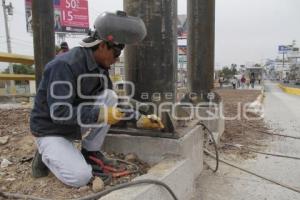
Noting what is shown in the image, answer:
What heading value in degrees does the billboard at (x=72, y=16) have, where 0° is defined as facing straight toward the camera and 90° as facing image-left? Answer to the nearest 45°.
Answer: approximately 0°

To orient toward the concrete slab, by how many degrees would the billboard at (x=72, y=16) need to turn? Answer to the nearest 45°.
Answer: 0° — it already faces it

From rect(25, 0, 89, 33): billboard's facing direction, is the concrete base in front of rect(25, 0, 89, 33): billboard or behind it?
in front

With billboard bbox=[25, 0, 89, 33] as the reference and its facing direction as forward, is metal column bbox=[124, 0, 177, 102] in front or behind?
in front

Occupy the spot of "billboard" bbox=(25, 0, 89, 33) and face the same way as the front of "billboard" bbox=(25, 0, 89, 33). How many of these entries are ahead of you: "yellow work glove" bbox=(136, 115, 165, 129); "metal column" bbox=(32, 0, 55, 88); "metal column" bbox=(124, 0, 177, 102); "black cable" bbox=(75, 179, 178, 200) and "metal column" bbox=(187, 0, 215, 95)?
5

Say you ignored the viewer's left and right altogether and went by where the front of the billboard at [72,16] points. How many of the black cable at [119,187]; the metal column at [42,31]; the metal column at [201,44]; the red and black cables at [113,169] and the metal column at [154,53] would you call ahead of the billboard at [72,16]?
5

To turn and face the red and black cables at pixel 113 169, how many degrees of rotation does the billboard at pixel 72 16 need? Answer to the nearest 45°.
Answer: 0° — it already faces it

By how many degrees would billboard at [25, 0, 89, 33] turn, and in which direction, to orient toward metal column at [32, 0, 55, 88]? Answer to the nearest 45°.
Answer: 0° — it already faces it

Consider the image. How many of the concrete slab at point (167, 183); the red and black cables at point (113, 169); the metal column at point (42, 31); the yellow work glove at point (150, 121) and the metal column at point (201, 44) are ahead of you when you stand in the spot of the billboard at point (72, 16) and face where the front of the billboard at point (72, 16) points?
5

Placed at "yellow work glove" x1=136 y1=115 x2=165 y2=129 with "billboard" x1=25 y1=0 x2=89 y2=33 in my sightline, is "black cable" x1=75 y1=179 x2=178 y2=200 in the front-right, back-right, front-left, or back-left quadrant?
back-left

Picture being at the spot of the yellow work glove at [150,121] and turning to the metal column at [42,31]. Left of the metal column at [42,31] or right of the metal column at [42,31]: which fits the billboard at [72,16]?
right

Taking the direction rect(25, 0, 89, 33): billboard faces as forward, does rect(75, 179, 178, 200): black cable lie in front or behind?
in front

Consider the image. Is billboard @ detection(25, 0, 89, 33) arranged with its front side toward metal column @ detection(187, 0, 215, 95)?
yes
